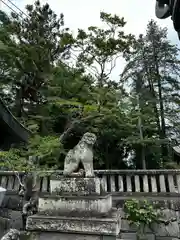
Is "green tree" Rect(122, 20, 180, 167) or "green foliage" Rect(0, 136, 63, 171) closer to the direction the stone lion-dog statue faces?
the green tree

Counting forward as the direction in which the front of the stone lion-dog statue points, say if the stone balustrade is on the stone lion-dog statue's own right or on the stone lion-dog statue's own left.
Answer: on the stone lion-dog statue's own left

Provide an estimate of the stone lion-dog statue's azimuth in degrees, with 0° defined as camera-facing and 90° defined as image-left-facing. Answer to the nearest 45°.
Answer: approximately 270°

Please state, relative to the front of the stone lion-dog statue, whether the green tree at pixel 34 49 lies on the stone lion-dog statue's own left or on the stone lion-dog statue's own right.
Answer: on the stone lion-dog statue's own left

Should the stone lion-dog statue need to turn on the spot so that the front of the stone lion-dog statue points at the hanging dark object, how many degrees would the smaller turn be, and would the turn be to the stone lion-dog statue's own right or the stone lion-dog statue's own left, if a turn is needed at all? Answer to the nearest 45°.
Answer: approximately 90° to the stone lion-dog statue's own right
